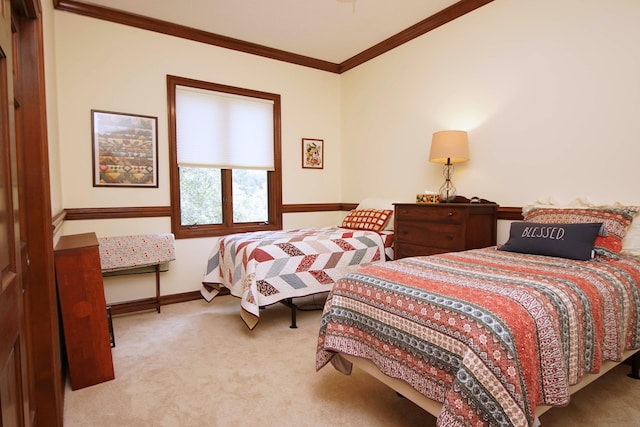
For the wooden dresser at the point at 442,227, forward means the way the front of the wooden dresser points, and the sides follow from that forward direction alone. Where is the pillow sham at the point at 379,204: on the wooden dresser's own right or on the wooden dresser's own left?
on the wooden dresser's own right

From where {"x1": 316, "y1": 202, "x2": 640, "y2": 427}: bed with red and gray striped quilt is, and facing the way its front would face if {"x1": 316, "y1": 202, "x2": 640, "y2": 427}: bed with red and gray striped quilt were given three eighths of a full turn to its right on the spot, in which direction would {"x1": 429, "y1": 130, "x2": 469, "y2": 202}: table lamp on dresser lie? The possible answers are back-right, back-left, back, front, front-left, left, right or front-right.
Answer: front

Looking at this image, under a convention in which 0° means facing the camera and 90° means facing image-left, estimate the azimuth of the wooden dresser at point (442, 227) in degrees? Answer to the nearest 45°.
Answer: approximately 45°

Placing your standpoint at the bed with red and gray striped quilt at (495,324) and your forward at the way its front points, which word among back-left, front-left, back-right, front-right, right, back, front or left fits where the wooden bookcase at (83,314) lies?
front-right

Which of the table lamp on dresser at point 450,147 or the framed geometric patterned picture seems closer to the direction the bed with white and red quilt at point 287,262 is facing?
the framed geometric patterned picture

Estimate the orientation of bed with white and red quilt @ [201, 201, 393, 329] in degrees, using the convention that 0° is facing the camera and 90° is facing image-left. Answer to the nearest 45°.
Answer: approximately 45°

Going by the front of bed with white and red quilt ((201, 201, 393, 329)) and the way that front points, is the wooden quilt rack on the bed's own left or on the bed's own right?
on the bed's own right

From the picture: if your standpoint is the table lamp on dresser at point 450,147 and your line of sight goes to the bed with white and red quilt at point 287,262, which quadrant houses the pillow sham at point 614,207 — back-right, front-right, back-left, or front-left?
back-left

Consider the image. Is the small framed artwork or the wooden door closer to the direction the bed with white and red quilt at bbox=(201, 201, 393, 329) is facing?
the wooden door
